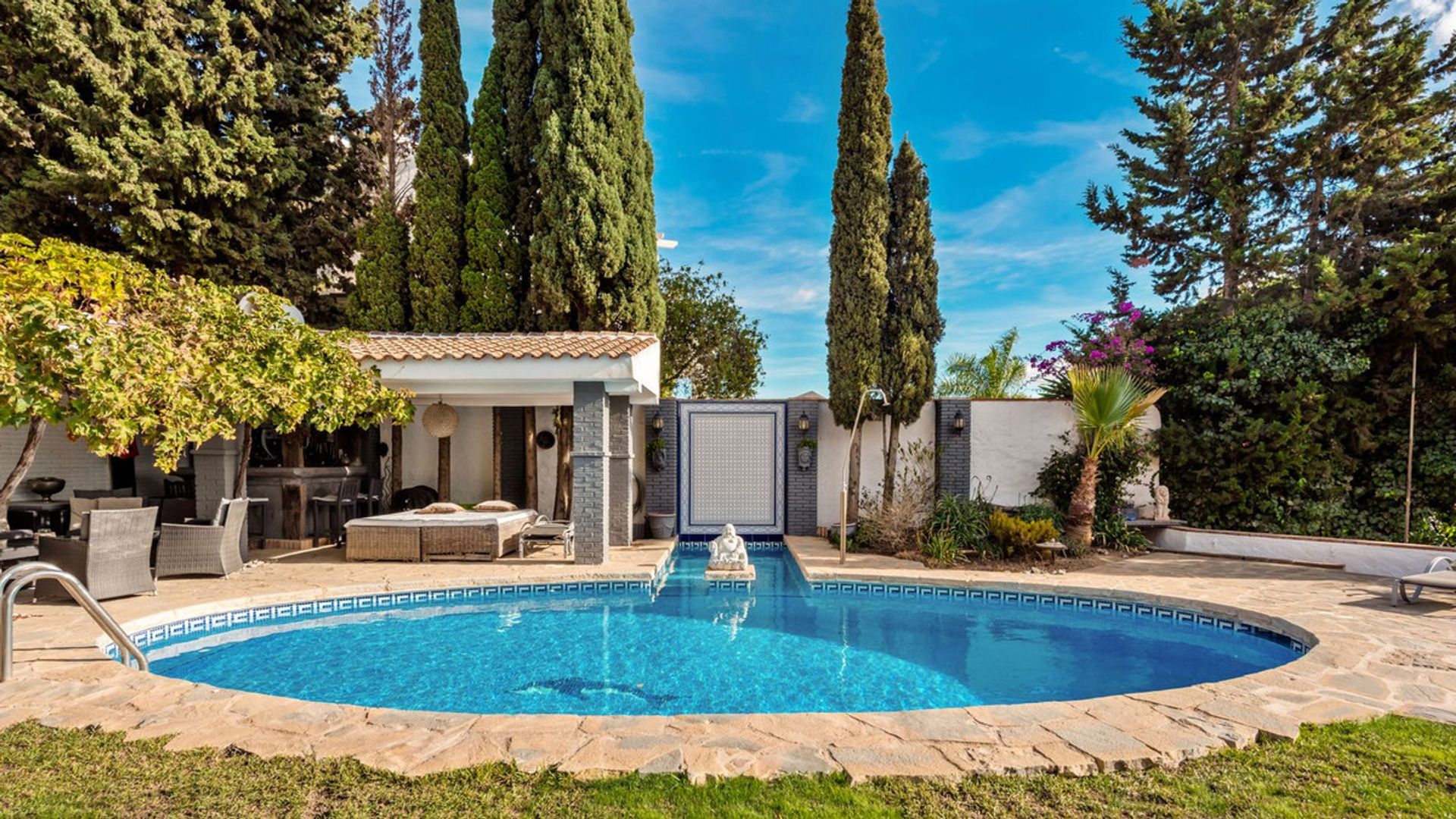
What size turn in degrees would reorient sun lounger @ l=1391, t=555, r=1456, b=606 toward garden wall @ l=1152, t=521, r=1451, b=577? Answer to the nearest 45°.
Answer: approximately 90° to its right

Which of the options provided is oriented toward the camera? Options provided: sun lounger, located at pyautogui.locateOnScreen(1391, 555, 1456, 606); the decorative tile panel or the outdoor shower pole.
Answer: the decorative tile panel

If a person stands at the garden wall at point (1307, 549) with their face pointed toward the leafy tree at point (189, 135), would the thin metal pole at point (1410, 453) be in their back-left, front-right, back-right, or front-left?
back-right

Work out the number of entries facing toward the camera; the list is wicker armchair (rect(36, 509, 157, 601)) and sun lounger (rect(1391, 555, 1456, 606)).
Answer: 0

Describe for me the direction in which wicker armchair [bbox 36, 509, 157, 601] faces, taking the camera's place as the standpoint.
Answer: facing away from the viewer and to the left of the viewer

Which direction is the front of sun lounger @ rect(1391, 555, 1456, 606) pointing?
to the viewer's left

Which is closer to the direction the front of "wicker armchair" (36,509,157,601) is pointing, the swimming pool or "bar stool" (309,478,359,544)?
the bar stool

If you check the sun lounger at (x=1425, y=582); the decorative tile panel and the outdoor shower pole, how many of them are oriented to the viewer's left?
1

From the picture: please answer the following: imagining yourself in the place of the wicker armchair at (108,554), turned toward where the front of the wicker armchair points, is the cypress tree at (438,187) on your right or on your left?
on your right
